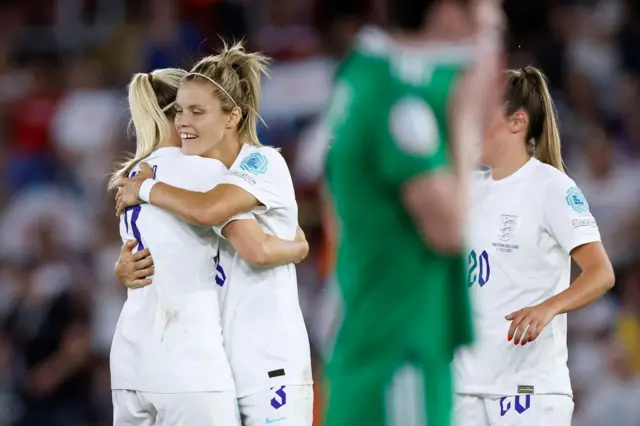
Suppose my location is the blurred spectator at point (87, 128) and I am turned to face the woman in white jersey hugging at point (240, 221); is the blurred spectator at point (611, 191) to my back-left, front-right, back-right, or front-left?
front-left

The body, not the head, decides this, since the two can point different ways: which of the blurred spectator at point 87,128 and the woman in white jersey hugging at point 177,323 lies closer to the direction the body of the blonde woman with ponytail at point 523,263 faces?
the woman in white jersey hugging

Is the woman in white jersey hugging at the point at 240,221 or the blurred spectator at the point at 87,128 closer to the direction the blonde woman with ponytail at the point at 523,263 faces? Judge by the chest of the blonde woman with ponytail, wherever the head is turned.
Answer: the woman in white jersey hugging

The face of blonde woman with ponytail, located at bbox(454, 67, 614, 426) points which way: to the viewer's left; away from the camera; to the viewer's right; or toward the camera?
to the viewer's left

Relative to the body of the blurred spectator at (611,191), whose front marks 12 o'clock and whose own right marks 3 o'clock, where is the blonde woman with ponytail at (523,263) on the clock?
The blonde woman with ponytail is roughly at 12 o'clock from the blurred spectator.

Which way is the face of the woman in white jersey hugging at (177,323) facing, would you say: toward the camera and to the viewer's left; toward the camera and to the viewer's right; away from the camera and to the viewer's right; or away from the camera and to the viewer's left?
away from the camera and to the viewer's right

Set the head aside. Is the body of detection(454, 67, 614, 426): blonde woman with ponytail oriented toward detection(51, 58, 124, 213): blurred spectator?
no

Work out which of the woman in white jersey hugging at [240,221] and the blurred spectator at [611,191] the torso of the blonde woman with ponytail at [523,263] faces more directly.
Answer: the woman in white jersey hugging

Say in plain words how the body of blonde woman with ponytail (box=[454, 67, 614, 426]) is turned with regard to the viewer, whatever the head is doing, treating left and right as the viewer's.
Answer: facing the viewer and to the left of the viewer

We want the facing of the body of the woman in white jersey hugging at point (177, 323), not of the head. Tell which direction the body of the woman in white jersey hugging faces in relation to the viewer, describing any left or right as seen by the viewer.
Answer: facing away from the viewer and to the right of the viewer

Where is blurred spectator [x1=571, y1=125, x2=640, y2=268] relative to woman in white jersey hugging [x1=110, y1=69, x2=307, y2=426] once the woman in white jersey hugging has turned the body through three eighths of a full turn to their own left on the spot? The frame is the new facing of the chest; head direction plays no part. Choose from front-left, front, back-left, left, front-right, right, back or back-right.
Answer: back-right

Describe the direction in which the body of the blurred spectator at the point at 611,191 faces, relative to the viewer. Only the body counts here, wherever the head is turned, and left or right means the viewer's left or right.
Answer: facing the viewer

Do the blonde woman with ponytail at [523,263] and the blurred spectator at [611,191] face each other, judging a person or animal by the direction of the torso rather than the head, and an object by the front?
no
